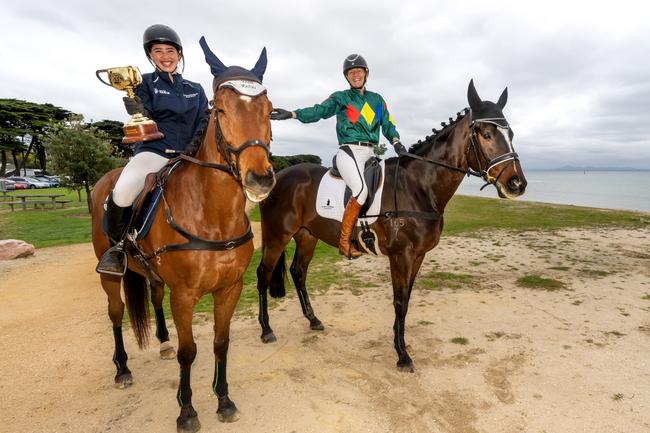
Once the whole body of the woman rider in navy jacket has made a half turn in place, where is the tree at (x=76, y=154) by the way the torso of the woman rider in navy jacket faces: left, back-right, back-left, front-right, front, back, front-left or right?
front

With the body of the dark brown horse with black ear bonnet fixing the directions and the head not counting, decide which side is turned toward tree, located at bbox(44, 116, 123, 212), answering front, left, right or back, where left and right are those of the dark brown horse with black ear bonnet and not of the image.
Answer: back

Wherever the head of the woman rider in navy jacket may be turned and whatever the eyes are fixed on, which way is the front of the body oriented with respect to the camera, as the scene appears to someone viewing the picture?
toward the camera

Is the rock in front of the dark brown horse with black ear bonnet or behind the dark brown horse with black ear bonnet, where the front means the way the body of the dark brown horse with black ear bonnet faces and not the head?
behind

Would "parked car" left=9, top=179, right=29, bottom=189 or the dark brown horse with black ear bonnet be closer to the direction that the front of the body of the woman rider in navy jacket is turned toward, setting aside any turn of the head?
the dark brown horse with black ear bonnet

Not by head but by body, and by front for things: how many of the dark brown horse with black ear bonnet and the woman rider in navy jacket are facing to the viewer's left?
0

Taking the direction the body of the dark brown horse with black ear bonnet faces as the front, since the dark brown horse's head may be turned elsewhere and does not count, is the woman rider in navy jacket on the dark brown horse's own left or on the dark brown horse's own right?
on the dark brown horse's own right

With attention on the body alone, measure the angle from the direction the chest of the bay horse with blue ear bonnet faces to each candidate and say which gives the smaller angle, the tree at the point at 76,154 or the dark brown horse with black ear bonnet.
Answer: the dark brown horse with black ear bonnet

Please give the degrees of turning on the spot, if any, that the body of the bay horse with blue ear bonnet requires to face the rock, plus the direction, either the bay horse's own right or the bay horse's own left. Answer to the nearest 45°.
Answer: approximately 180°

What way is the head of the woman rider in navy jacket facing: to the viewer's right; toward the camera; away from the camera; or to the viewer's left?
toward the camera

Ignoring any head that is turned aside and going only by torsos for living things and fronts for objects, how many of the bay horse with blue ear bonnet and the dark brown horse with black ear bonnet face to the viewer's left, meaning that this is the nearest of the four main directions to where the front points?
0
